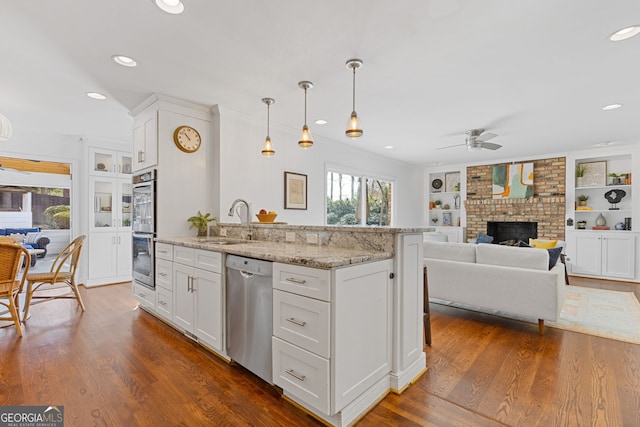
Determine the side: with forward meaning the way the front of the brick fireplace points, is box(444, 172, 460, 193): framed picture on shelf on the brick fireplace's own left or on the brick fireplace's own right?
on the brick fireplace's own right
